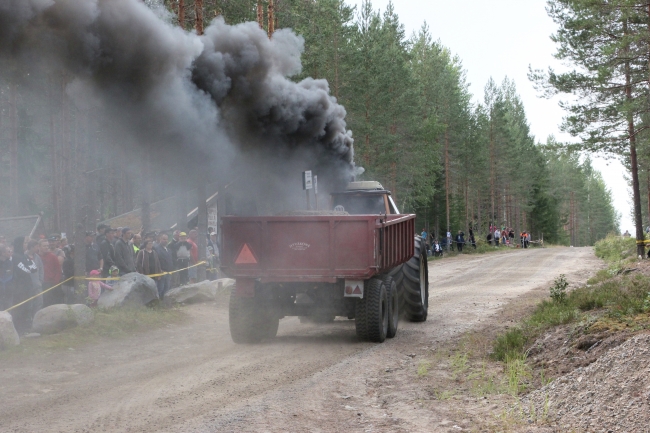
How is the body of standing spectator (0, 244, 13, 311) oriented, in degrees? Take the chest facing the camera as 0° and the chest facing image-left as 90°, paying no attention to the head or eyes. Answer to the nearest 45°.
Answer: approximately 270°

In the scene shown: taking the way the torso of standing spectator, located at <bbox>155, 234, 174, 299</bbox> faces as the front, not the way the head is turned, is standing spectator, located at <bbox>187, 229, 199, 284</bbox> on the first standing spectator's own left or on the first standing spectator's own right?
on the first standing spectator's own left

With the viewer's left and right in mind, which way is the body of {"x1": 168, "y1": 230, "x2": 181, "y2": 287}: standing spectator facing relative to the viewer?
facing to the right of the viewer

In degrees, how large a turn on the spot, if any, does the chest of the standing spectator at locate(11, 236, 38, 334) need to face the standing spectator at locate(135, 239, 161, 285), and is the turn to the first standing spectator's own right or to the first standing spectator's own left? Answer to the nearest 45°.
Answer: approximately 45° to the first standing spectator's own left

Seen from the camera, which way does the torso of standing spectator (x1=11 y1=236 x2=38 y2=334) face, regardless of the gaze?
to the viewer's right

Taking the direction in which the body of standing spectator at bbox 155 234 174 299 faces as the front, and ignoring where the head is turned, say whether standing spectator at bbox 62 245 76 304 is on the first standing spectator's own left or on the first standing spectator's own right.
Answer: on the first standing spectator's own right

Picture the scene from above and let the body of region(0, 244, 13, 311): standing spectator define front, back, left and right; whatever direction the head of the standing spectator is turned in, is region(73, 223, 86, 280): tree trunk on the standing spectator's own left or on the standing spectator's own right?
on the standing spectator's own left

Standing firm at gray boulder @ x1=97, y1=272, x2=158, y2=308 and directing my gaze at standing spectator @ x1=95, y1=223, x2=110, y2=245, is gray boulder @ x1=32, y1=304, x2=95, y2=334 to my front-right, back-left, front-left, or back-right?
back-left
